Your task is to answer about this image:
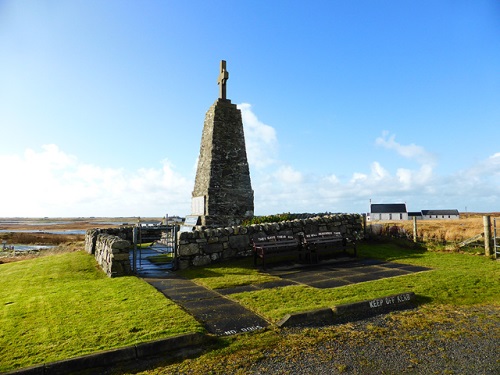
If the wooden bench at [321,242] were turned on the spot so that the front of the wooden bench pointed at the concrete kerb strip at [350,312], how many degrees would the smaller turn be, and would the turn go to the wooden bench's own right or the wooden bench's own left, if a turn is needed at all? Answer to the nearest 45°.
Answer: approximately 45° to the wooden bench's own right

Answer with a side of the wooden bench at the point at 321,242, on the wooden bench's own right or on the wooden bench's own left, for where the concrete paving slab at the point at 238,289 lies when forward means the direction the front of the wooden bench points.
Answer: on the wooden bench's own right

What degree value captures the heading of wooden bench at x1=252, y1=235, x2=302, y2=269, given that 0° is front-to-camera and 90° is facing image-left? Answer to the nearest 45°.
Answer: approximately 315°

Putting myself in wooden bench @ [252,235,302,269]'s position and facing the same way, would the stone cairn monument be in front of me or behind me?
behind

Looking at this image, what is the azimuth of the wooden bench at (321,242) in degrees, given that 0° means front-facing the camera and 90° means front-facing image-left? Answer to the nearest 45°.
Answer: approximately 315°

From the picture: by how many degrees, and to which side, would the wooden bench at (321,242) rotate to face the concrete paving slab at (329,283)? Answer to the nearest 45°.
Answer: approximately 45° to its right
